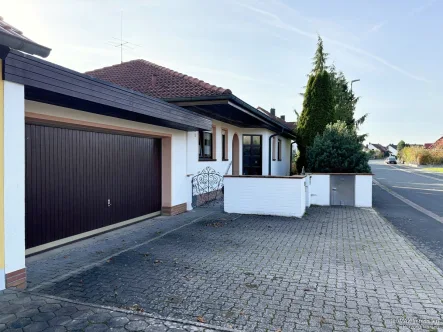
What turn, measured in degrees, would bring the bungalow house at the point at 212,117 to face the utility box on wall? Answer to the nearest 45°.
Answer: approximately 45° to its left

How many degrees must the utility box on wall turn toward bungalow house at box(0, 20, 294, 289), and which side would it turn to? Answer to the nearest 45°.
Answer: approximately 45° to its right

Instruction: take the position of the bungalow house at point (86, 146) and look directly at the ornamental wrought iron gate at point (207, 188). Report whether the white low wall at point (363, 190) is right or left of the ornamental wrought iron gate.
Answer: right

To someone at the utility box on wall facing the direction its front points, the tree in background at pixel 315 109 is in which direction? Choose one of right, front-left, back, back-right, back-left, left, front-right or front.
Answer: back

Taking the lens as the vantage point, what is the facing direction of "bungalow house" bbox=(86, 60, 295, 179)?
facing the viewer and to the right of the viewer

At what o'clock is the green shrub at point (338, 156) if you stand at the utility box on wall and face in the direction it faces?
The green shrub is roughly at 6 o'clock from the utility box on wall.

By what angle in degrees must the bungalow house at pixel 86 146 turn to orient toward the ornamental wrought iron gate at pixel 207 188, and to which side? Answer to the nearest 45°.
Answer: approximately 90° to its left

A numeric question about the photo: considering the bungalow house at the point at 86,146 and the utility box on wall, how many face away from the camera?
0
